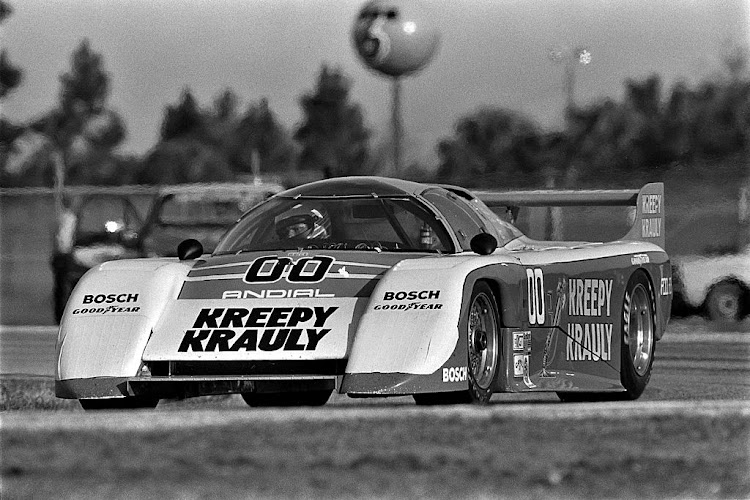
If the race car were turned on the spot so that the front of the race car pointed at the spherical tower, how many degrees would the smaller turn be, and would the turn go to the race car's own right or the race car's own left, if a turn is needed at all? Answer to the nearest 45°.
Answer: approximately 135° to the race car's own right

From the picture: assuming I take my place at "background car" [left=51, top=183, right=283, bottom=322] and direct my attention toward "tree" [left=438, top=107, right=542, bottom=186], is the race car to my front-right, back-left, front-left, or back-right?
back-right

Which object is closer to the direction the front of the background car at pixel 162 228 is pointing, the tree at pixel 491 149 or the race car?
the race car

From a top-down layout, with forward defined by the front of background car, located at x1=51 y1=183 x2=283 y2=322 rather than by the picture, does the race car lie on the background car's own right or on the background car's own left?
on the background car's own left

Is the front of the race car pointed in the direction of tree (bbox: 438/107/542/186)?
no

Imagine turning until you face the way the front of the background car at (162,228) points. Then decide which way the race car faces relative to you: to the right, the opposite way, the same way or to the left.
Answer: the same way

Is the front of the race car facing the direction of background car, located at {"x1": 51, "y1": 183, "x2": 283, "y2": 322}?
no

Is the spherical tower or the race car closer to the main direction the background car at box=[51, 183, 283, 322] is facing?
the race car

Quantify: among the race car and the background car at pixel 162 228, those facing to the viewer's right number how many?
0

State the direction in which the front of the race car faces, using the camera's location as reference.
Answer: facing the viewer and to the left of the viewer

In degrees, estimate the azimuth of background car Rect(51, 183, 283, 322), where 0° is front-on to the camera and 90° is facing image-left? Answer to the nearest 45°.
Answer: approximately 45°
